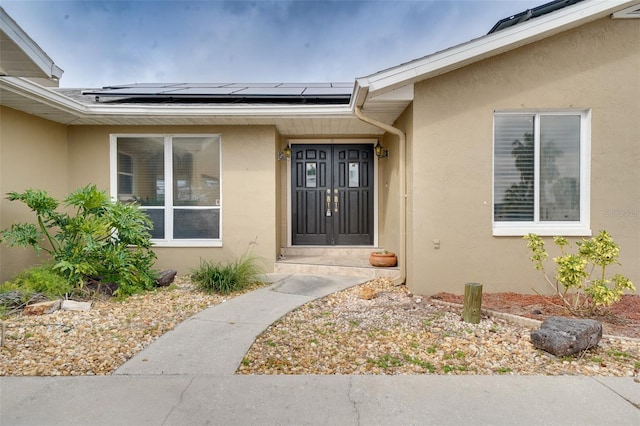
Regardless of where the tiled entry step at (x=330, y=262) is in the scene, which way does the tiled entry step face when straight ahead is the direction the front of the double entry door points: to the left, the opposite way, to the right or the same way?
the same way

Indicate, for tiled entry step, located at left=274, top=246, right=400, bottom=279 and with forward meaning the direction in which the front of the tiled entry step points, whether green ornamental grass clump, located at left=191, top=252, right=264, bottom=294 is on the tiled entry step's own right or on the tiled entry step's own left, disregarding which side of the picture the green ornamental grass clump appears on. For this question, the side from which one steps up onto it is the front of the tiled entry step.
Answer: on the tiled entry step's own right

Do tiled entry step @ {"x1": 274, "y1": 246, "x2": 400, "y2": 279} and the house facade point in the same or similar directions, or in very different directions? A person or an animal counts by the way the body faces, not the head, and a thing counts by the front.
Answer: same or similar directions

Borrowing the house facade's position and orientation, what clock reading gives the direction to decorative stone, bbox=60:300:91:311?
The decorative stone is roughly at 3 o'clock from the house facade.

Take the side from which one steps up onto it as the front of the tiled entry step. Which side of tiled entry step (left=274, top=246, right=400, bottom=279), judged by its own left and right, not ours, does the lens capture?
front

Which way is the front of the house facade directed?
toward the camera

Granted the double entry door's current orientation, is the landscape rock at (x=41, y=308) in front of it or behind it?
in front

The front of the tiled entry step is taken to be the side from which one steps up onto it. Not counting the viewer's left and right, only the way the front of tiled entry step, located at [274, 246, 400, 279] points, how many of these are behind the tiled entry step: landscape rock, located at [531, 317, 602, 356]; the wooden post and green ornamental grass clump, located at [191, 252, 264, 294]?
0

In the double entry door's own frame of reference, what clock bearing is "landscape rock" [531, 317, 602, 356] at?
The landscape rock is roughly at 11 o'clock from the double entry door.

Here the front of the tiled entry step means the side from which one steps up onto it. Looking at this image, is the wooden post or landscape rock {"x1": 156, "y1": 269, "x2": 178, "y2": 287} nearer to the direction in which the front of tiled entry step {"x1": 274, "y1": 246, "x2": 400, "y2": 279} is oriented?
the wooden post

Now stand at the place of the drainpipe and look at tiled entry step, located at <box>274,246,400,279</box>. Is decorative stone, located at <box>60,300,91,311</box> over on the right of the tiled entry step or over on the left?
left

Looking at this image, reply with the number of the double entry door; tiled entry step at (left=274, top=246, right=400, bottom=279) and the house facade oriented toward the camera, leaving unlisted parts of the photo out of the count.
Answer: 3

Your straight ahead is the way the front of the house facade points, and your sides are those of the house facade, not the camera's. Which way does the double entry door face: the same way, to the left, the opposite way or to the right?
the same way

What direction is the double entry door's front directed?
toward the camera

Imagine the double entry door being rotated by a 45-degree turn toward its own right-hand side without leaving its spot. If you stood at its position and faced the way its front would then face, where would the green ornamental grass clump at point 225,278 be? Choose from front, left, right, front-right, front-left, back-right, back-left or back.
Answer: front

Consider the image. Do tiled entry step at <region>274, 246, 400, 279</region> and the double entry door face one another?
no

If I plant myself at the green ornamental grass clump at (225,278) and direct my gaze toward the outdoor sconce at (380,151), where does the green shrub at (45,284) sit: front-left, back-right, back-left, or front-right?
back-left
